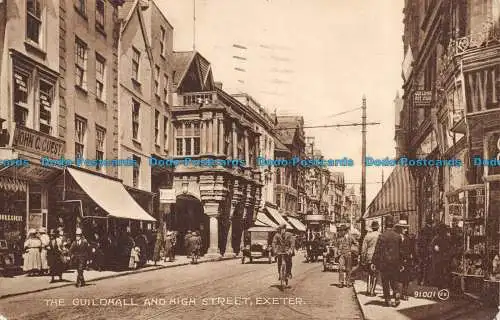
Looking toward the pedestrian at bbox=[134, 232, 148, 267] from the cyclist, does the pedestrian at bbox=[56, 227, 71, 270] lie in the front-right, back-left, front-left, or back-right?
front-left

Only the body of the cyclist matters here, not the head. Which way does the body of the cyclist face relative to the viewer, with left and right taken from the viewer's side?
facing the viewer

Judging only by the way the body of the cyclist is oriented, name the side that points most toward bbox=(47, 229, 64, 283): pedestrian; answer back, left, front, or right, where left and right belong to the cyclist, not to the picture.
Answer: right

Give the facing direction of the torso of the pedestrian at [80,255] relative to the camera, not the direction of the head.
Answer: toward the camera

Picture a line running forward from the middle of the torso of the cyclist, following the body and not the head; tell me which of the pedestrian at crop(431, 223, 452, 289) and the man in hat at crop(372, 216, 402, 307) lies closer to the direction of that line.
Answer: the man in hat

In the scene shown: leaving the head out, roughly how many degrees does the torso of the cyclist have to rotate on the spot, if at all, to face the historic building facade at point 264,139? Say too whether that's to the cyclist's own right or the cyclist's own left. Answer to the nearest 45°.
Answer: approximately 180°

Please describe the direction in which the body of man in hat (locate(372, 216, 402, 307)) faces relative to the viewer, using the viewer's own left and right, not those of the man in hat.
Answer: facing away from the viewer

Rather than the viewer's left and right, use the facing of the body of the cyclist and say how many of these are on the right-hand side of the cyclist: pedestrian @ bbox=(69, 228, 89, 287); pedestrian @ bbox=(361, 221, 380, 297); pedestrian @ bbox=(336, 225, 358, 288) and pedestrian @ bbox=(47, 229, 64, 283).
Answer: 2

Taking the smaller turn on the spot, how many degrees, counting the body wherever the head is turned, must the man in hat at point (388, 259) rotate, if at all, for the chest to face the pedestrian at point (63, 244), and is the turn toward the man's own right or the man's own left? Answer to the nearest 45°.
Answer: approximately 45° to the man's own left

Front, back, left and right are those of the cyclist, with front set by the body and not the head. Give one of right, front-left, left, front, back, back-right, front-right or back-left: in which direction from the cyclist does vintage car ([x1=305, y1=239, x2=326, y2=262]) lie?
back
